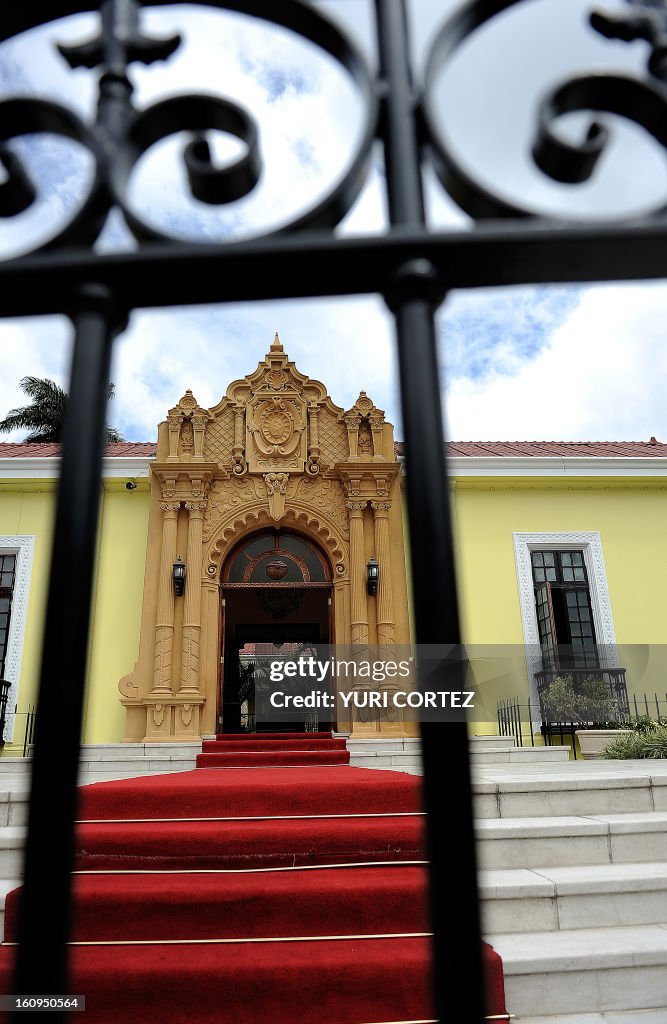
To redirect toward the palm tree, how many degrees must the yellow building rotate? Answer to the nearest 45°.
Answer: approximately 135° to its right

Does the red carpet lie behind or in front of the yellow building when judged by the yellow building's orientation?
in front

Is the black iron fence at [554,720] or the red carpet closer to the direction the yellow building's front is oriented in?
the red carpet

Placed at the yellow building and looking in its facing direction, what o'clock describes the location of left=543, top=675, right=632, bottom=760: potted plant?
The potted plant is roughly at 9 o'clock from the yellow building.

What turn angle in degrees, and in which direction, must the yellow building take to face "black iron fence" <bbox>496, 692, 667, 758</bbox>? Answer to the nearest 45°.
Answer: approximately 90° to its left

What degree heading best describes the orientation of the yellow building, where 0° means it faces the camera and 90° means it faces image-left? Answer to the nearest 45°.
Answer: approximately 0°

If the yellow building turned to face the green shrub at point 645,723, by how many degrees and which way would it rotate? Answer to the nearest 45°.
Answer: approximately 90° to its left
